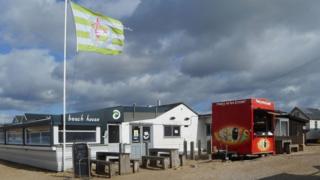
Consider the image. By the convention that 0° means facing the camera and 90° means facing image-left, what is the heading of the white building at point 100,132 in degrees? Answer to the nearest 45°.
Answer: approximately 0°

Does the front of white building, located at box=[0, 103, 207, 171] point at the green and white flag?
yes

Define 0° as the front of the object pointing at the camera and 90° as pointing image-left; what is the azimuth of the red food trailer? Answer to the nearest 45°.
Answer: approximately 315°

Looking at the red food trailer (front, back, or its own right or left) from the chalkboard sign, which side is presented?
right

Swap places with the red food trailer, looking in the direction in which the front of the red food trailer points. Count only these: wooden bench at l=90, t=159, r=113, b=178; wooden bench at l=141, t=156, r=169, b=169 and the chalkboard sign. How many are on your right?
3

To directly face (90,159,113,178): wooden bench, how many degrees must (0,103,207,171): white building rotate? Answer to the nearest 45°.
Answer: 0° — it already faces it

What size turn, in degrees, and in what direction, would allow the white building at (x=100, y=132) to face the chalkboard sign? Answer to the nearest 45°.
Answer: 0° — it already faces it

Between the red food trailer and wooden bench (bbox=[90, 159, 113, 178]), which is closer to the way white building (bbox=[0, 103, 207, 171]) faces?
the wooden bench

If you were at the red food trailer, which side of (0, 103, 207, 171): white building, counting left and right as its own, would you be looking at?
left

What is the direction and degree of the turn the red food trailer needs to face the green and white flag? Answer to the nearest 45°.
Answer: approximately 90° to its right

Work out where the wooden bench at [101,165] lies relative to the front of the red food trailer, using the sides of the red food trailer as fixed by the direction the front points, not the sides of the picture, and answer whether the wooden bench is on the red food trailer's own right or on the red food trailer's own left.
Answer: on the red food trailer's own right
